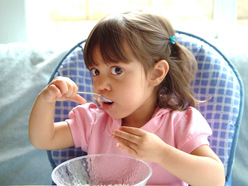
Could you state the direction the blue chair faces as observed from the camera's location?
facing the viewer

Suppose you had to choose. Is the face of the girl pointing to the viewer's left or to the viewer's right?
to the viewer's left
